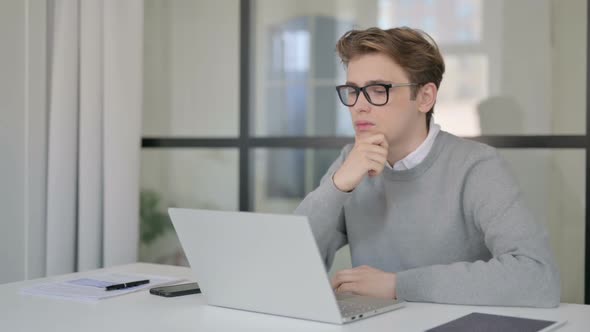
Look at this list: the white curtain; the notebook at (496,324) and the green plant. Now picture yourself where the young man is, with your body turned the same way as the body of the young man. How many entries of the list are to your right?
2

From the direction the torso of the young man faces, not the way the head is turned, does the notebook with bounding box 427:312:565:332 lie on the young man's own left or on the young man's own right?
on the young man's own left

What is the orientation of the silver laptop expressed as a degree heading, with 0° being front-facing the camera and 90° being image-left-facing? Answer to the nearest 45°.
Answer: approximately 225°

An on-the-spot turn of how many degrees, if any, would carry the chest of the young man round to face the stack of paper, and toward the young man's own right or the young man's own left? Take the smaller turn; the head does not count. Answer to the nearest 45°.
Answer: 0° — they already face it

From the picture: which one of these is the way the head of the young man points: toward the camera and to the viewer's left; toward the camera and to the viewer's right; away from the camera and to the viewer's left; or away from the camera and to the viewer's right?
toward the camera and to the viewer's left

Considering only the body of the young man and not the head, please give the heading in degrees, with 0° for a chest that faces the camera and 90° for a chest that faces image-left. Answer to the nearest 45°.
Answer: approximately 45°

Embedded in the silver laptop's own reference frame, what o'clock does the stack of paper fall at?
The stack of paper is roughly at 9 o'clock from the silver laptop.

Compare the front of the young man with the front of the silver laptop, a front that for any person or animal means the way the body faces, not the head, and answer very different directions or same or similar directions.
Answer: very different directions

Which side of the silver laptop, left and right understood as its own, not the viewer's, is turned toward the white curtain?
left

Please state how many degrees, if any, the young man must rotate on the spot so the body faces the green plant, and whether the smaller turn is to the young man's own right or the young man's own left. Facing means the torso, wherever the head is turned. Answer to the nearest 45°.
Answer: approximately 90° to the young man's own right

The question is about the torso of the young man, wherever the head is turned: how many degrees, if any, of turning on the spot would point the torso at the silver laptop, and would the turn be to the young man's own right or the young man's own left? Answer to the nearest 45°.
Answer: approximately 45° to the young man's own left
